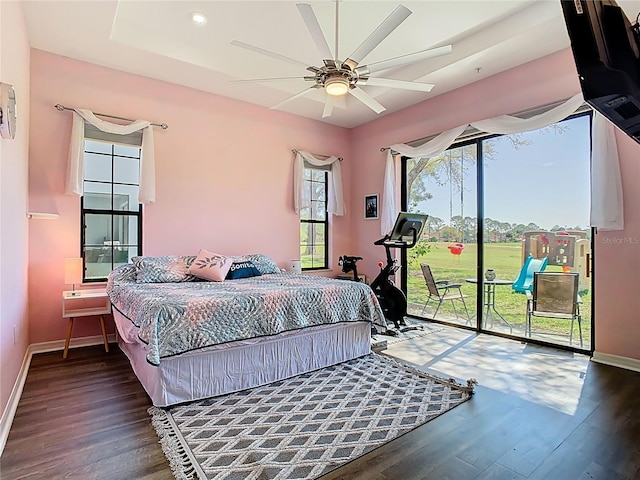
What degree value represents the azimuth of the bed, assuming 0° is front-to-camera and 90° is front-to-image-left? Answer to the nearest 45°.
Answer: approximately 315°

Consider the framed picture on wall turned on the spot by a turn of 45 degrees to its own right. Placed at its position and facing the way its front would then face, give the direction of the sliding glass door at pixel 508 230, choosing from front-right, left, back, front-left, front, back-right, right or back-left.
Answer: back-left

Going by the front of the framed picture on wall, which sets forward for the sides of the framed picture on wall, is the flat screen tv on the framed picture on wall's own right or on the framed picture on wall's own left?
on the framed picture on wall's own left

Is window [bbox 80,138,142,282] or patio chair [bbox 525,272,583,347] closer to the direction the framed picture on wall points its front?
the window

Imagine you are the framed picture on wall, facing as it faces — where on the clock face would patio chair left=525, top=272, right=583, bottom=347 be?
The patio chair is roughly at 9 o'clock from the framed picture on wall.

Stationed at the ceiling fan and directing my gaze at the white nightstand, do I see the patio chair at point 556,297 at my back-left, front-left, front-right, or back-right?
back-right

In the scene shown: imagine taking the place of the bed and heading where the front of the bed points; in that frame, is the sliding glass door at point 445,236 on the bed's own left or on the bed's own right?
on the bed's own left

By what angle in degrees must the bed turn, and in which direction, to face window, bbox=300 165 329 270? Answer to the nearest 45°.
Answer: approximately 90° to its left

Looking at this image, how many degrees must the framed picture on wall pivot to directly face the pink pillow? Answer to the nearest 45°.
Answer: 0° — it already faces it
